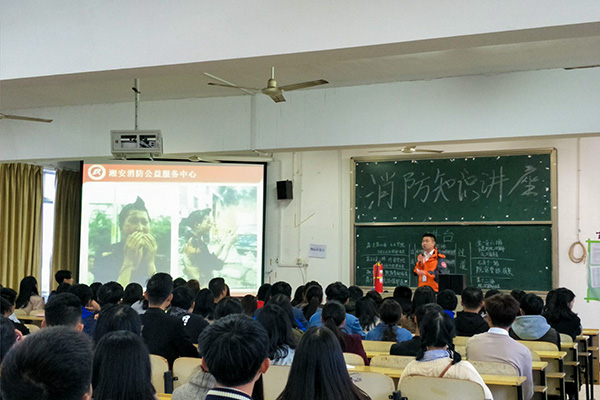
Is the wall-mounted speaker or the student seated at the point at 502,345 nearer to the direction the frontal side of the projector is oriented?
the wall-mounted speaker

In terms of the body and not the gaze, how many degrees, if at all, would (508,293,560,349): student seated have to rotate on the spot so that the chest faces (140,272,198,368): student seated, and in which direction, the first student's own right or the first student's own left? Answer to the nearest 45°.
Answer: approximately 135° to the first student's own left

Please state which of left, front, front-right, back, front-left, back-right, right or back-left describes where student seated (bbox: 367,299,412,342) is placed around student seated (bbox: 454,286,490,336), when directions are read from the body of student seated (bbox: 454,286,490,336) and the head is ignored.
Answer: back-left

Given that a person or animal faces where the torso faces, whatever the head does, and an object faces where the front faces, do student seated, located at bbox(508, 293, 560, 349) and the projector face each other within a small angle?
no

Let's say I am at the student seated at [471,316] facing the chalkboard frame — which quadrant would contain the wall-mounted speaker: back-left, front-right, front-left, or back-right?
front-left

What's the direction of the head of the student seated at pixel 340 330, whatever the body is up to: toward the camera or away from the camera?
away from the camera

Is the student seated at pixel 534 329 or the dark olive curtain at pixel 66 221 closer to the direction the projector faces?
the dark olive curtain

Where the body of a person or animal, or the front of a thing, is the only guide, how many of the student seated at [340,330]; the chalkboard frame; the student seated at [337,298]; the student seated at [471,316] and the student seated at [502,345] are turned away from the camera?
4

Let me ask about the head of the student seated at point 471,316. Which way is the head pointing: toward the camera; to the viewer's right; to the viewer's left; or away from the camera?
away from the camera

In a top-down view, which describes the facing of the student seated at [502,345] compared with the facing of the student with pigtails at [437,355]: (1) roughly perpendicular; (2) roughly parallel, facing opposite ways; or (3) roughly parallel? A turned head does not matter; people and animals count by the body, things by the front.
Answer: roughly parallel

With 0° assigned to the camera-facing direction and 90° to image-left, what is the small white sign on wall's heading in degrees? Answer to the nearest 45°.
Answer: approximately 0°

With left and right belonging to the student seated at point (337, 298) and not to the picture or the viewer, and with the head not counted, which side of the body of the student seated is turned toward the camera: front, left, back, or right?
back

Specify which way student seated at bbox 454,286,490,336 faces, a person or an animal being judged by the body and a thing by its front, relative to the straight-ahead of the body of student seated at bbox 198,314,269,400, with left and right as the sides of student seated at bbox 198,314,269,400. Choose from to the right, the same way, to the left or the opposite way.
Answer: the same way

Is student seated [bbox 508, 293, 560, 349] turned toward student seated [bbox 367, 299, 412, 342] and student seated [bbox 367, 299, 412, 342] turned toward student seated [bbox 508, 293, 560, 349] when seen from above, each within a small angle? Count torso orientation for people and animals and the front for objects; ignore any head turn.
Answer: no

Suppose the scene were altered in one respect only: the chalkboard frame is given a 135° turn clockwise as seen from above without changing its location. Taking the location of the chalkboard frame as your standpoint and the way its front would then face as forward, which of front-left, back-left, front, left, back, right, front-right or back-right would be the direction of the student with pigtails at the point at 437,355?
back-left

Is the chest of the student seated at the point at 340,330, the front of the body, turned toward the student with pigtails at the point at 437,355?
no

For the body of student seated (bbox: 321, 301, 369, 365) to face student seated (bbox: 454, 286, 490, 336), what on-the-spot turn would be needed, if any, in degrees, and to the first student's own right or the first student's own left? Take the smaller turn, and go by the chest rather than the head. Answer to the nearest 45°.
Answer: approximately 45° to the first student's own right

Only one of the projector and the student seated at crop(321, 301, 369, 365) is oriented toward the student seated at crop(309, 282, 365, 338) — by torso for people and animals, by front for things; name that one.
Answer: the student seated at crop(321, 301, 369, 365)

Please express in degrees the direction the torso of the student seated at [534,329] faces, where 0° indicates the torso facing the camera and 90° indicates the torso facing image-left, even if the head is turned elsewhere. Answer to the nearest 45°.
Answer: approximately 180°

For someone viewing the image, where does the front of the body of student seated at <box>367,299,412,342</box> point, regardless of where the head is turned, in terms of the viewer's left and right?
facing away from the viewer
